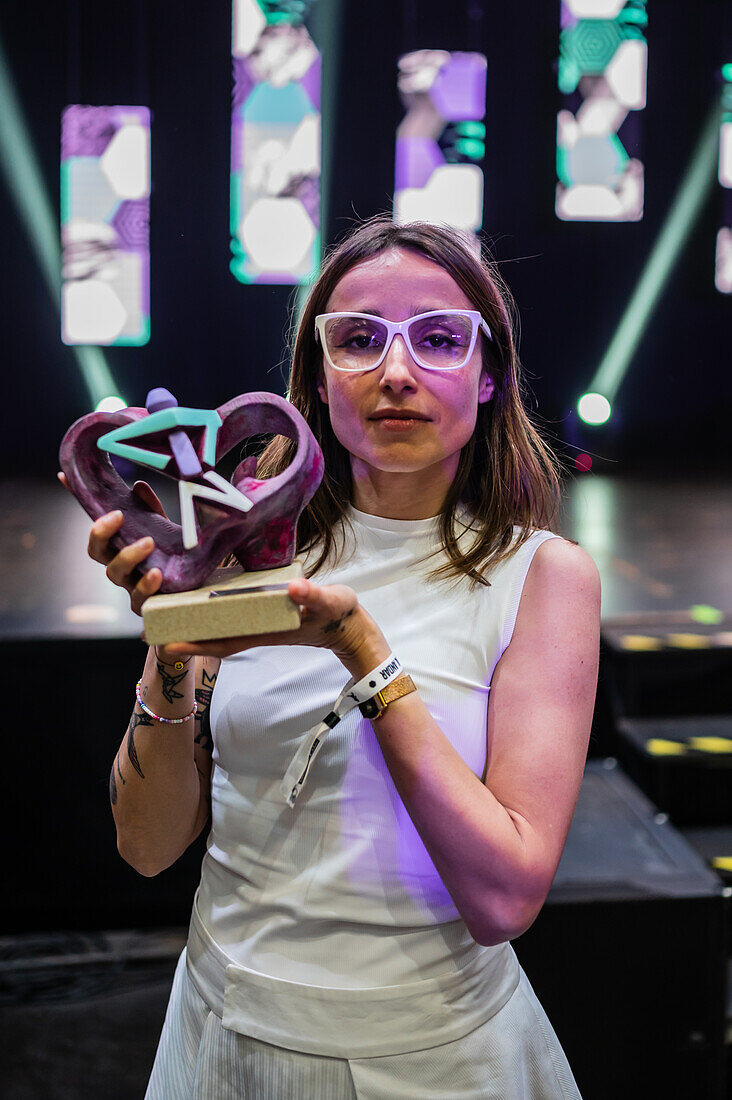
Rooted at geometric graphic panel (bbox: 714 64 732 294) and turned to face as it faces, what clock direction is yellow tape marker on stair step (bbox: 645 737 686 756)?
The yellow tape marker on stair step is roughly at 12 o'clock from the geometric graphic panel.

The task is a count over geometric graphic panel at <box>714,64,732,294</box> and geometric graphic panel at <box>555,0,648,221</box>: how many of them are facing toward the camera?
2

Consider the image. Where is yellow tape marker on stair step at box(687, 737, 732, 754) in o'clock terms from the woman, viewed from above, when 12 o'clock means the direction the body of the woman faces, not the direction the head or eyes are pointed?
The yellow tape marker on stair step is roughly at 7 o'clock from the woman.

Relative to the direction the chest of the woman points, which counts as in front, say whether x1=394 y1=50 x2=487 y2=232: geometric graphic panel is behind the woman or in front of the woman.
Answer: behind

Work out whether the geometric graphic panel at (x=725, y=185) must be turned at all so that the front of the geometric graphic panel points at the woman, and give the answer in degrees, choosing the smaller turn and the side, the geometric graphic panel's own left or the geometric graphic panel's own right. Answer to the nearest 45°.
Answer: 0° — it already faces them

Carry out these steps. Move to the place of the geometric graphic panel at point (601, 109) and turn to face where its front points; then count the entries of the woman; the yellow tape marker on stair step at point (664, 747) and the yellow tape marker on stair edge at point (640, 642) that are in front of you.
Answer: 3
